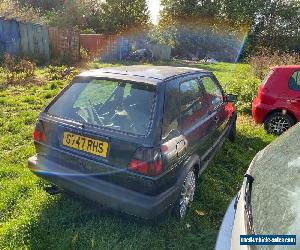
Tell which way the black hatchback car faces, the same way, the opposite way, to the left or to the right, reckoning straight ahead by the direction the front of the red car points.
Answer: to the left

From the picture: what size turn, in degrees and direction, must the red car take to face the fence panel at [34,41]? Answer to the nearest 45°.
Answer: approximately 135° to its left

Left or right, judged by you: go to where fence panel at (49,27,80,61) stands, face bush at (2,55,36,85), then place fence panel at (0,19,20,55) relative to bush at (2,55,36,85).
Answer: right

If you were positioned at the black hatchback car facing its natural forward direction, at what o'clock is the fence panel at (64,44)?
The fence panel is roughly at 10 o'clock from the black hatchback car.

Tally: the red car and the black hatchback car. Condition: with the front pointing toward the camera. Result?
0

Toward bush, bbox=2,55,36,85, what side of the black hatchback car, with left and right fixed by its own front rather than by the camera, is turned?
left

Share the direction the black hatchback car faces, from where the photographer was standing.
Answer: facing away from the viewer and to the right of the viewer
